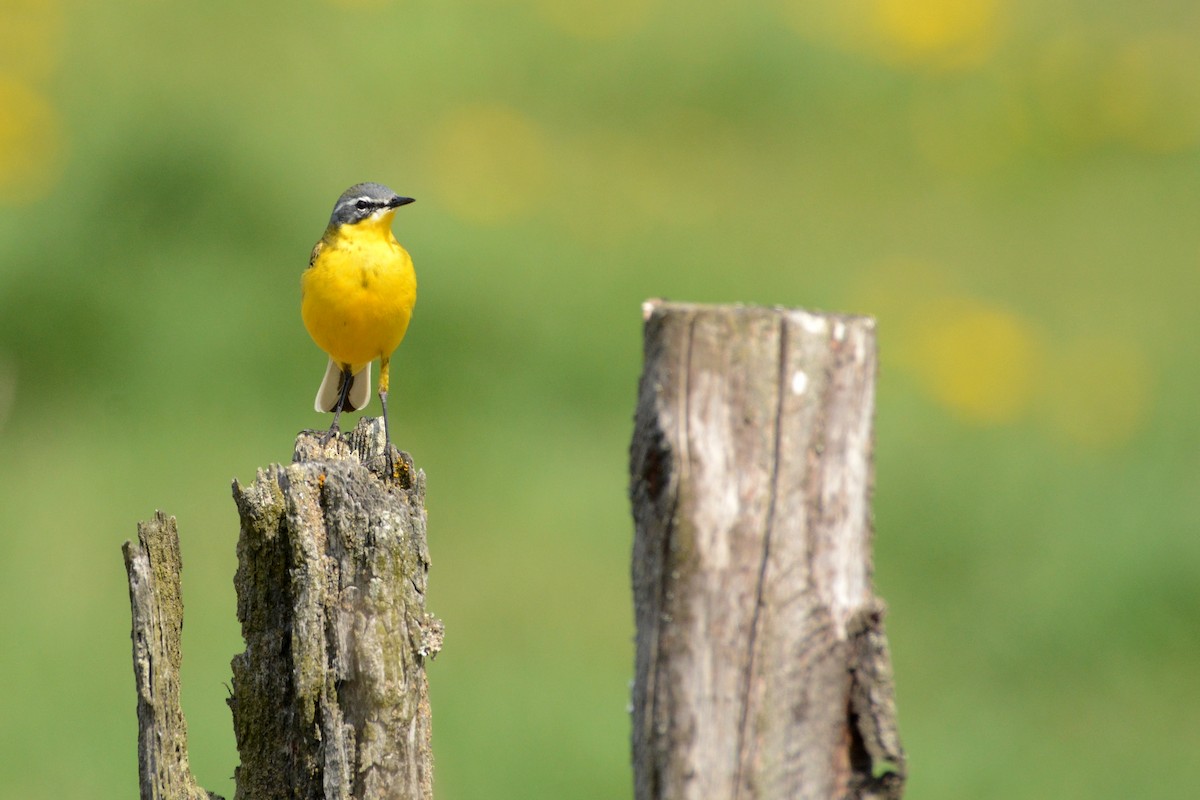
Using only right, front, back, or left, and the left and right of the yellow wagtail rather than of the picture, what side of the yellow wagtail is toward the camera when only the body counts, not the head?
front
